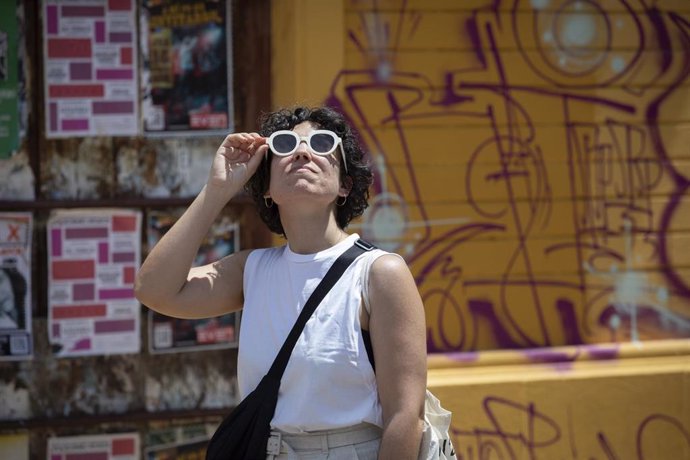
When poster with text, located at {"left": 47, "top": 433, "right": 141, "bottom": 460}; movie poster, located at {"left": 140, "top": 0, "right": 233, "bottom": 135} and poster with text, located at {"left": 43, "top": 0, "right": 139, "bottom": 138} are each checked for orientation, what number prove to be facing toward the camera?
3

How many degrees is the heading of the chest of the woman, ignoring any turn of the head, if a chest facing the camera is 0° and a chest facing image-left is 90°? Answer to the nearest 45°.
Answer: approximately 45°

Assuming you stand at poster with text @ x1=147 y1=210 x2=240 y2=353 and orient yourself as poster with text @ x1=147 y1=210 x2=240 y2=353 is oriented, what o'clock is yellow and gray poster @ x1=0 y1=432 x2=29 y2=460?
The yellow and gray poster is roughly at 3 o'clock from the poster with text.

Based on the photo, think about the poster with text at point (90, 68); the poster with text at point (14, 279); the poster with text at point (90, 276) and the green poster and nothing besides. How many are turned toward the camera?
4

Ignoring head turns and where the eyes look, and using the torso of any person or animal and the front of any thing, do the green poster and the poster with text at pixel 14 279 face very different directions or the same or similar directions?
same or similar directions

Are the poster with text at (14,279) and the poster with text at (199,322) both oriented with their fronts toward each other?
no

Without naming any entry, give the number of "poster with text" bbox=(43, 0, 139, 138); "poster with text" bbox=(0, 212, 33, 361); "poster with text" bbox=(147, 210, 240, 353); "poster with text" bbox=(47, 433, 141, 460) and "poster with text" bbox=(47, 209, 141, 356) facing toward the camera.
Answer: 5

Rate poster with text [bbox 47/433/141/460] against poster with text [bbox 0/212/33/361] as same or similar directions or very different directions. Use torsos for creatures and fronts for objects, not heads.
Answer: same or similar directions

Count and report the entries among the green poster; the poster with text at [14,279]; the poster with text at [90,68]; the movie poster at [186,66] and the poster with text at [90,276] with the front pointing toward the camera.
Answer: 5

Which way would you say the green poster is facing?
toward the camera

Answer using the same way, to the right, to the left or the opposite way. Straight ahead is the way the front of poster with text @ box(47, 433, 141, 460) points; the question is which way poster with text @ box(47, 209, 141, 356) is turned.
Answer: the same way

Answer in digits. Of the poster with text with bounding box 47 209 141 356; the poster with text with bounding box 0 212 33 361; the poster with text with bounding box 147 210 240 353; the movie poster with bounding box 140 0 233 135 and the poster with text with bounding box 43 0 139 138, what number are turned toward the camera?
5

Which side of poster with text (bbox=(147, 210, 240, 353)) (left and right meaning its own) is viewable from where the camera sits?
front

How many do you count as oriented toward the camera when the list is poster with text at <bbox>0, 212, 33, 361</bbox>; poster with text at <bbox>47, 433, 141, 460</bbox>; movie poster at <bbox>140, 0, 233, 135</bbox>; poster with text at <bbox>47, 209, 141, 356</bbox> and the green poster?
5

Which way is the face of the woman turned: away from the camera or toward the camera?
toward the camera

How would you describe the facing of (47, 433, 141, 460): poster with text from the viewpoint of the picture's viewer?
facing the viewer
